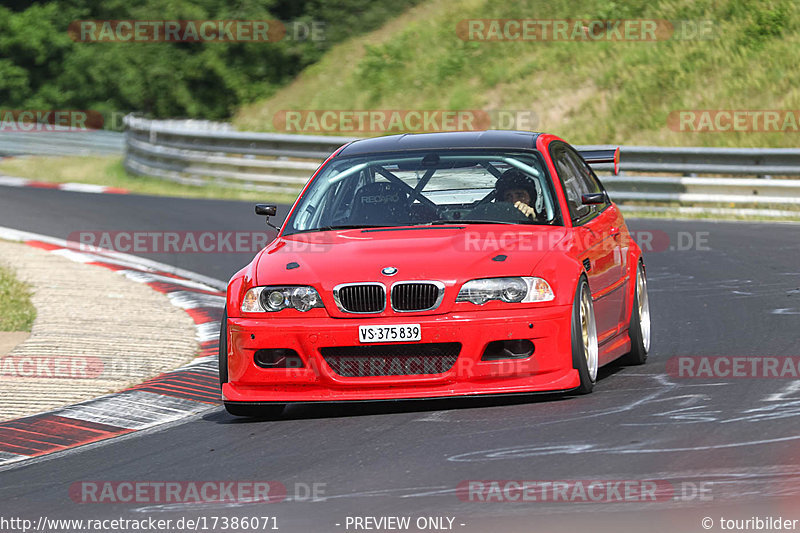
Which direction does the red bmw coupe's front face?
toward the camera

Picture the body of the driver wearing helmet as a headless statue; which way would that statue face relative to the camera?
toward the camera

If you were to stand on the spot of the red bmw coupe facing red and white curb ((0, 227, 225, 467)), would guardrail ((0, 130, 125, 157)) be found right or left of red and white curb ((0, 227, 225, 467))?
right

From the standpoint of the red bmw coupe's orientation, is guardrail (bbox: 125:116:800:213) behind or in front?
behind

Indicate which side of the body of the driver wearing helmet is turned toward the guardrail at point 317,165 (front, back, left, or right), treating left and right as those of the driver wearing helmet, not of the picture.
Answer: back

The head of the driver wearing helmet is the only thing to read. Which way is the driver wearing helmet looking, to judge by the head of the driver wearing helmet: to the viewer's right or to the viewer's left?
to the viewer's left

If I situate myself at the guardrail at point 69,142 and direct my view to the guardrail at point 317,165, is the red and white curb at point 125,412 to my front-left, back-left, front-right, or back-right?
front-right

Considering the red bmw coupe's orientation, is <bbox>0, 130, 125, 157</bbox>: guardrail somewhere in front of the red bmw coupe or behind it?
behind

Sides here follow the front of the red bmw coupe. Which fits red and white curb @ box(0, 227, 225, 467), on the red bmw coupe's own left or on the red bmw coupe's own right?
on the red bmw coupe's own right

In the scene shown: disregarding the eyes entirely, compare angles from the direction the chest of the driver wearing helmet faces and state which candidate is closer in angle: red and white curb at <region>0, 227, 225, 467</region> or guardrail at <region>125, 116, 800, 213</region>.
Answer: the red and white curb
